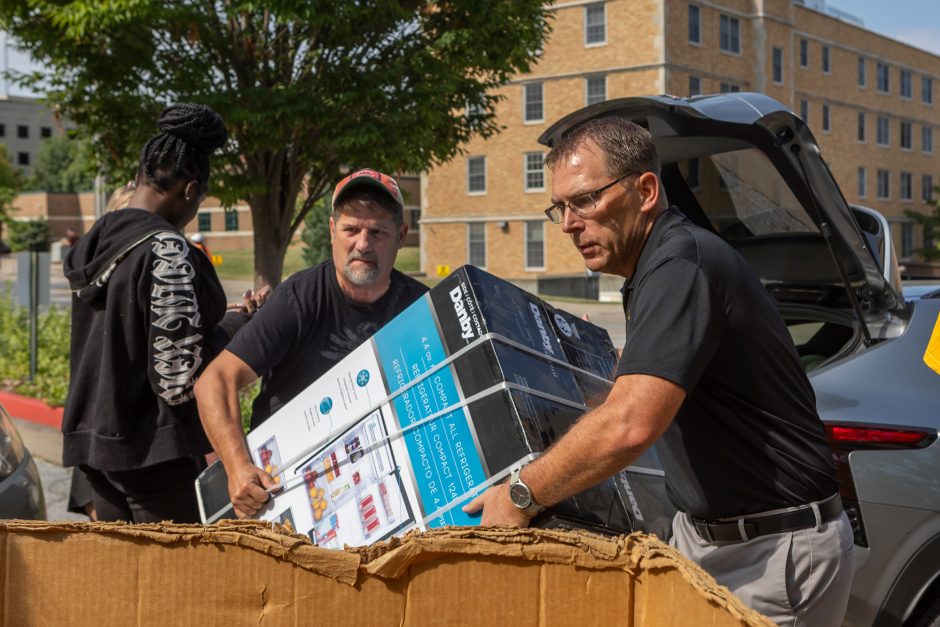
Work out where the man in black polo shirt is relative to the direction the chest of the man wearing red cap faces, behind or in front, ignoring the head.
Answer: in front

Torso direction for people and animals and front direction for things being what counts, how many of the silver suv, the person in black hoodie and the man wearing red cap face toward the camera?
1

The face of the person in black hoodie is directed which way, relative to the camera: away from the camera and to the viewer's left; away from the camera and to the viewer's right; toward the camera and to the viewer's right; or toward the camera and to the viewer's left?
away from the camera and to the viewer's right

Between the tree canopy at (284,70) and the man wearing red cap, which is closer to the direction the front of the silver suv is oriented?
the tree canopy

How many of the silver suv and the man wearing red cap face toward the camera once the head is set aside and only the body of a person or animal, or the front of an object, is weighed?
1

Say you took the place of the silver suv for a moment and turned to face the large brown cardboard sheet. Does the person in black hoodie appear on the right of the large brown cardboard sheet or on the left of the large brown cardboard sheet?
right

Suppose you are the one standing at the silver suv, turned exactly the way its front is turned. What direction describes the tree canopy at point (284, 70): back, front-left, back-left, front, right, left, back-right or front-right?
left

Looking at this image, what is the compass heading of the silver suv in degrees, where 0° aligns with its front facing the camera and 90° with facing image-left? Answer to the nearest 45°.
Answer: approximately 225°

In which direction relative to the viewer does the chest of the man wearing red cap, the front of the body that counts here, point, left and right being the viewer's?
facing the viewer

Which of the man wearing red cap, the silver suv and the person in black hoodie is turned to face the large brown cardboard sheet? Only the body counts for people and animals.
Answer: the man wearing red cap

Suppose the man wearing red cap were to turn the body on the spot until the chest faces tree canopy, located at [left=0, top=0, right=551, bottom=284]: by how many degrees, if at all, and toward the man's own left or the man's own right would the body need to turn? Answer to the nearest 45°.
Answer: approximately 180°

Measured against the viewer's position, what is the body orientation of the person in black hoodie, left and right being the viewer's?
facing away from the viewer and to the right of the viewer

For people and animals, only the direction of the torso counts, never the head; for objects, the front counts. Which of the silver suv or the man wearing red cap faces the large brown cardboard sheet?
the man wearing red cap

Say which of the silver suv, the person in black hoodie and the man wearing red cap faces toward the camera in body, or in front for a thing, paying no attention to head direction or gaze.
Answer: the man wearing red cap

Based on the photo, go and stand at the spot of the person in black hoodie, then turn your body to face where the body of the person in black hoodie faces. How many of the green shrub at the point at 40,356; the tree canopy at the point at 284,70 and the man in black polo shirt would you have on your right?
1
